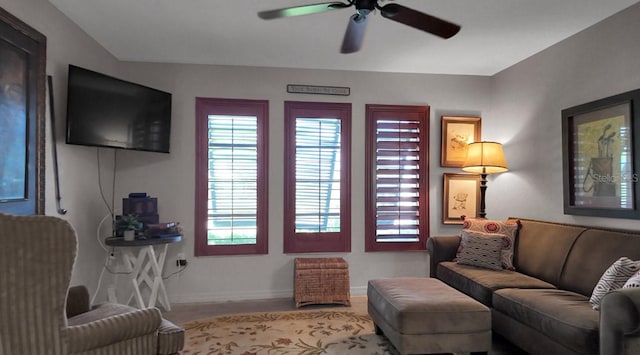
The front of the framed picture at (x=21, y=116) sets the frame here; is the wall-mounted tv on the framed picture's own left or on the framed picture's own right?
on the framed picture's own left

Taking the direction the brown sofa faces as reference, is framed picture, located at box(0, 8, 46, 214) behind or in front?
in front

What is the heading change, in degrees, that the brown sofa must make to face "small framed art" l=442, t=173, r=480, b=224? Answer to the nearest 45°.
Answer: approximately 90° to its right

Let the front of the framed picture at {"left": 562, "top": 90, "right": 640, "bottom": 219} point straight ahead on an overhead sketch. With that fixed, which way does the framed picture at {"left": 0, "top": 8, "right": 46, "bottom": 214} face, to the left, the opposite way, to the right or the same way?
the opposite way

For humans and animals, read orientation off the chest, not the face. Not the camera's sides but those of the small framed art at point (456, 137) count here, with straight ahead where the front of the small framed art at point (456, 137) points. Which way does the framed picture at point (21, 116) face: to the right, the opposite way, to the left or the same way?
to the left

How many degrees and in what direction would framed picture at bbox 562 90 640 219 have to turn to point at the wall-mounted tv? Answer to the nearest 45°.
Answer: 0° — it already faces it

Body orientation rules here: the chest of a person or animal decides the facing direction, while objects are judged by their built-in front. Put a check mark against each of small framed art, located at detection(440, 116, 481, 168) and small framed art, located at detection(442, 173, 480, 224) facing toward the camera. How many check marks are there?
2

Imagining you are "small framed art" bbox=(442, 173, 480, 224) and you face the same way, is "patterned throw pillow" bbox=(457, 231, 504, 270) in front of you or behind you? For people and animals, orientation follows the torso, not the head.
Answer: in front

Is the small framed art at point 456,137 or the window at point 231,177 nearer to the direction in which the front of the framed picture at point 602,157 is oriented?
the window

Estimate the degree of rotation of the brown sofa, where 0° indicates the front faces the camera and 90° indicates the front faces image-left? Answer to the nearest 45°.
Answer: approximately 45°

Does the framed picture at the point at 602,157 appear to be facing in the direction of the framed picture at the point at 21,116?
yes

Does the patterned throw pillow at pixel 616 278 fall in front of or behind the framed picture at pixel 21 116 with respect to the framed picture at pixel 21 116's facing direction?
in front

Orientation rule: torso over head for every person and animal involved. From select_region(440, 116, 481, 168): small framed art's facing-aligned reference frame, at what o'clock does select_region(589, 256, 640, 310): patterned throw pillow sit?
The patterned throw pillow is roughly at 11 o'clock from the small framed art.
